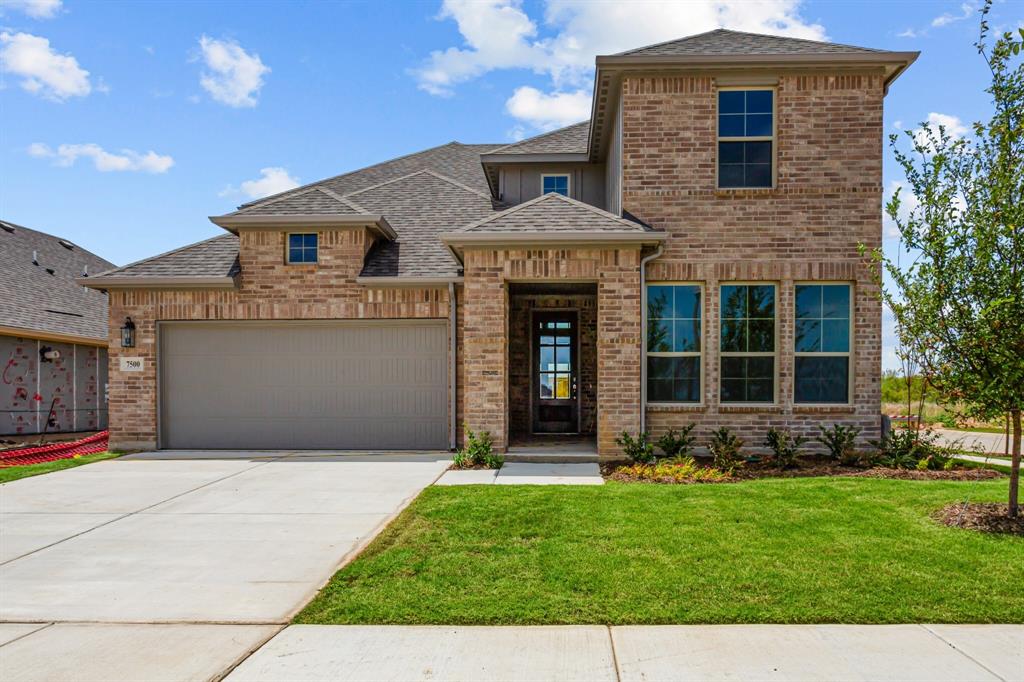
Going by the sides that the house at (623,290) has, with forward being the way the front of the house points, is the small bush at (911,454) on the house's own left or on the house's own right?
on the house's own left

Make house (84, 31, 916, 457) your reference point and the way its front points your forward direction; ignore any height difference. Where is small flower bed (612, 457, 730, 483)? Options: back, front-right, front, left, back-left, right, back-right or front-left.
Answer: front

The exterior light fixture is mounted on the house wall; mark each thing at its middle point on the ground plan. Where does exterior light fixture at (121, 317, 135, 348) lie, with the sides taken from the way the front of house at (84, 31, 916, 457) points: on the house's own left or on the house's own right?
on the house's own right

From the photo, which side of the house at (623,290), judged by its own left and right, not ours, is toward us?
front
